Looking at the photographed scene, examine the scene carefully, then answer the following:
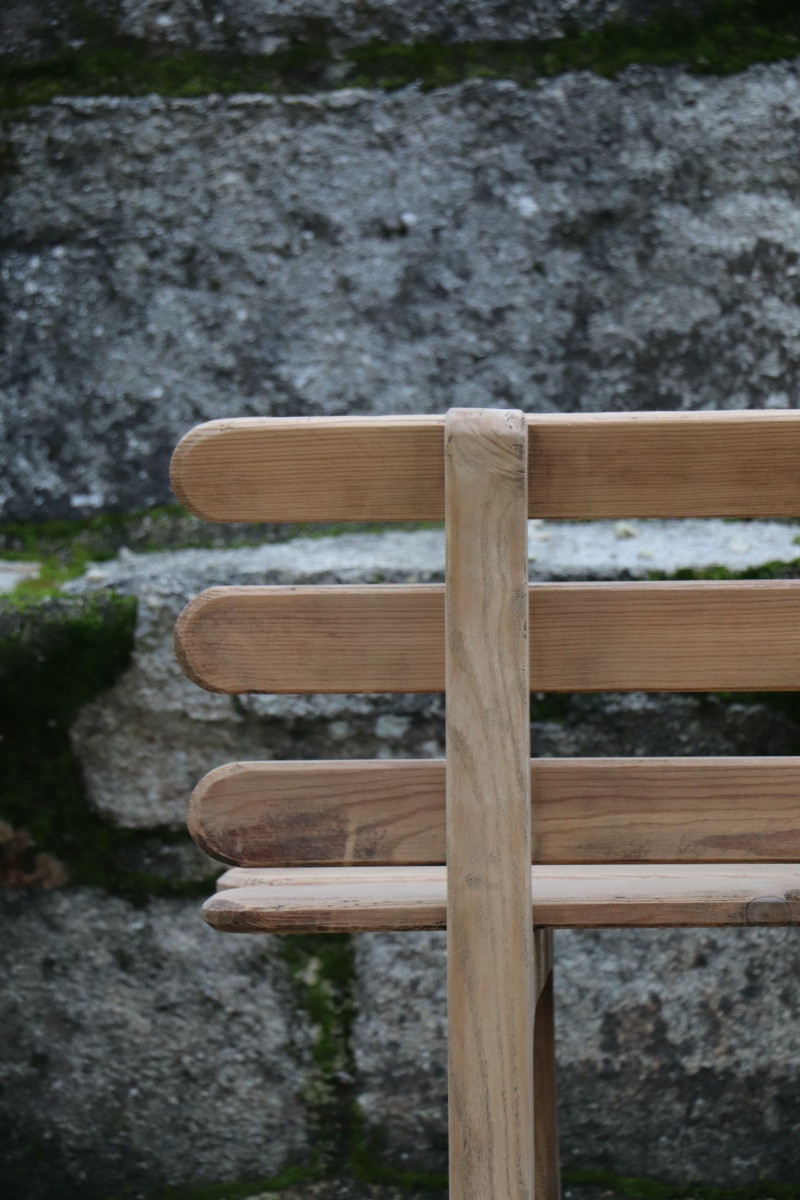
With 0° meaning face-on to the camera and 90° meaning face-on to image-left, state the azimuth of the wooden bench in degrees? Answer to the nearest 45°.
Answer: approximately 180°
